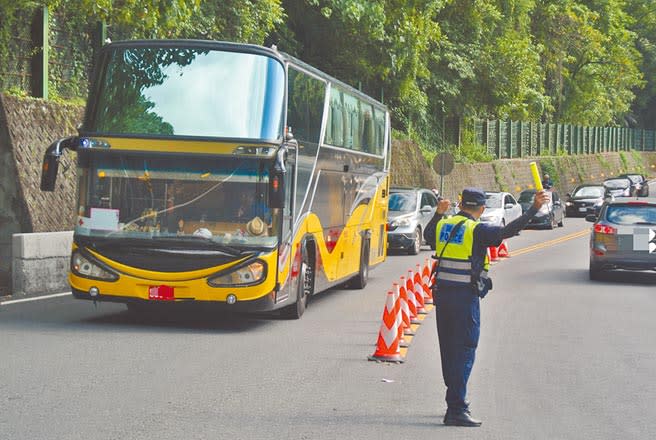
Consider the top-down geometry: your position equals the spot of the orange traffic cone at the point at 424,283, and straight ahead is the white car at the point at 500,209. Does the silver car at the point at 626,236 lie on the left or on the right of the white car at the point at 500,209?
right

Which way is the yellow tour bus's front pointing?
toward the camera

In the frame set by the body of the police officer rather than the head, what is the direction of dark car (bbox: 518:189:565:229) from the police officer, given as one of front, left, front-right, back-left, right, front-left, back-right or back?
front-left

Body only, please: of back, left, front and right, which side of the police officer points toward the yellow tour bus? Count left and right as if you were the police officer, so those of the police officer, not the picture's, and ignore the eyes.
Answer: left

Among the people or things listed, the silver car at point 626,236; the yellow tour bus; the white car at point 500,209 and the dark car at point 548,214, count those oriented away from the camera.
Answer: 1

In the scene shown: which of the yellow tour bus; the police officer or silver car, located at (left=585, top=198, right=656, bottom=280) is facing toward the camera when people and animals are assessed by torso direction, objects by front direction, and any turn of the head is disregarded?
the yellow tour bus

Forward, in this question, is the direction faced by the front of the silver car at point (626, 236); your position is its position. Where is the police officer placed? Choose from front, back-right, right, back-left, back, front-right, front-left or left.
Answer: back

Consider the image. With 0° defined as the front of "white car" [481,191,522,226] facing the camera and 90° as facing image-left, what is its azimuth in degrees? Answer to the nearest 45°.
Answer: approximately 45°

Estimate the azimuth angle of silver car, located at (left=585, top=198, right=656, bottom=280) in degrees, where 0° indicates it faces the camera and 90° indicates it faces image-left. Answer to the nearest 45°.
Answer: approximately 180°
